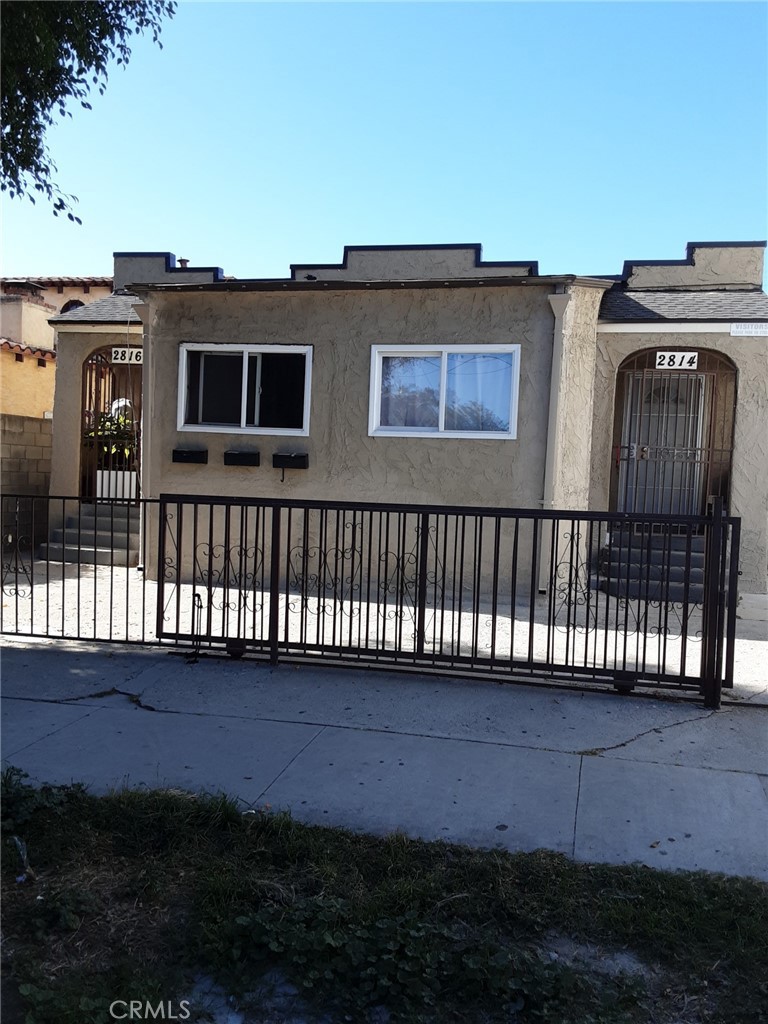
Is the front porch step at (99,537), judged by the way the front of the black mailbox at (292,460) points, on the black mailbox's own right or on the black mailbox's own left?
on the black mailbox's own right

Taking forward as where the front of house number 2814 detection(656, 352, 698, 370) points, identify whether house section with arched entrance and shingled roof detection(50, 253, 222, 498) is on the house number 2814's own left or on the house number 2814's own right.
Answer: on the house number 2814's own right

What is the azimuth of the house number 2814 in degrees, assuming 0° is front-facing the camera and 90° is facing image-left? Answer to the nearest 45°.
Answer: approximately 0°

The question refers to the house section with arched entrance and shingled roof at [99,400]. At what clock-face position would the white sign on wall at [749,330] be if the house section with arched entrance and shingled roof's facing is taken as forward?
The white sign on wall is roughly at 10 o'clock from the house section with arched entrance and shingled roof.

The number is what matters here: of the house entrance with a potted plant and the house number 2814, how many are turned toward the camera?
2

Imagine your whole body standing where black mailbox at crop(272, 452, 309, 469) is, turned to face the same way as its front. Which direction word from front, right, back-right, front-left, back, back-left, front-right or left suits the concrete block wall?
back-right

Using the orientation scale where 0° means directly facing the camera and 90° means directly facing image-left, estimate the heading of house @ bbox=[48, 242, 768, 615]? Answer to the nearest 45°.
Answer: approximately 0°
